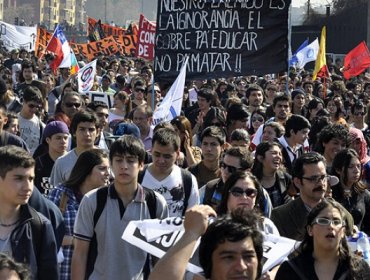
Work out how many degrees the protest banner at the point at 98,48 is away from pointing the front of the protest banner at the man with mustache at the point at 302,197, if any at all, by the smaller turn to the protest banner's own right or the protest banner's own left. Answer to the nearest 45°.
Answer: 0° — it already faces them

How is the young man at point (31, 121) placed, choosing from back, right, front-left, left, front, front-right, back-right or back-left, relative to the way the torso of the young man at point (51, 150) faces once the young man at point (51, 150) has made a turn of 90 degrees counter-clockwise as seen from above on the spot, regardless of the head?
front-left

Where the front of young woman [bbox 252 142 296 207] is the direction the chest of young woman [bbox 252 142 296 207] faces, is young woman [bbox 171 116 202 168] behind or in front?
behind

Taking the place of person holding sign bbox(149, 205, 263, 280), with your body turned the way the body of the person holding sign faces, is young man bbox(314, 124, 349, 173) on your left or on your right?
on your left

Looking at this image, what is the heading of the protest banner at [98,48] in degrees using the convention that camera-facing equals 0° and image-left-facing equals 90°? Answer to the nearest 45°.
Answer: approximately 0°

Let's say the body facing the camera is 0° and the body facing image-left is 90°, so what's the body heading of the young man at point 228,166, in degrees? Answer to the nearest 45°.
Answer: approximately 45°

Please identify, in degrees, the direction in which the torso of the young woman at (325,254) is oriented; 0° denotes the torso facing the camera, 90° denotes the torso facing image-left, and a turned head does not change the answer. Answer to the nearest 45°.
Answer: approximately 0°

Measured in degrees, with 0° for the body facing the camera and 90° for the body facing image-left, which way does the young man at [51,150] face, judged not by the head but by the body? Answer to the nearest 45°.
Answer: approximately 315°
